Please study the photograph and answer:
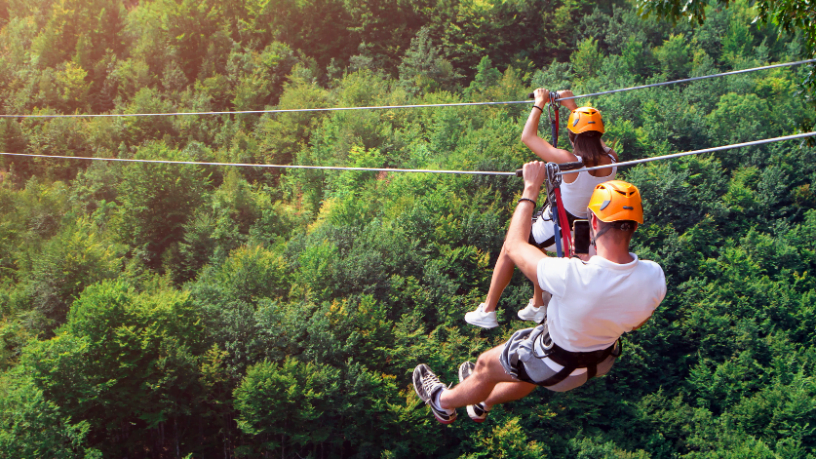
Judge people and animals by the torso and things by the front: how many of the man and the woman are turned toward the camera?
0

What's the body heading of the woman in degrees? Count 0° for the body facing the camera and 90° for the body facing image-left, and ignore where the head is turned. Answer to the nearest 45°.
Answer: approximately 135°

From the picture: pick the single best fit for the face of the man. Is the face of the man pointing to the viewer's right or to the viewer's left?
to the viewer's left

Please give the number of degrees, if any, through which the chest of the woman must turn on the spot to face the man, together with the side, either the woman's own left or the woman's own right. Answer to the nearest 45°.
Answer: approximately 135° to the woman's own left

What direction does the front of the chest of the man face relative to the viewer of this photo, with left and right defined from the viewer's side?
facing away from the viewer and to the left of the viewer
